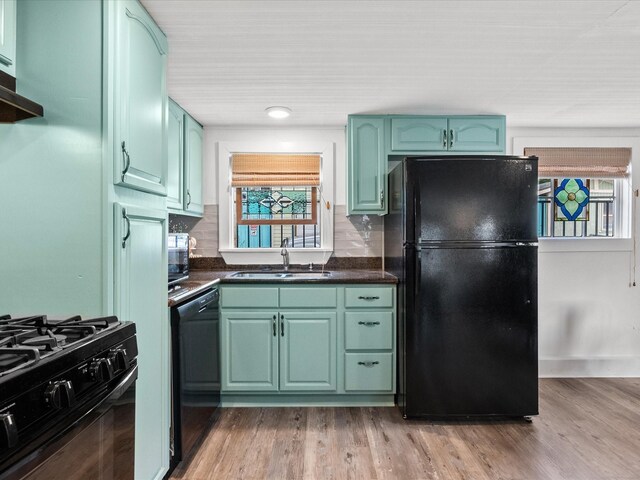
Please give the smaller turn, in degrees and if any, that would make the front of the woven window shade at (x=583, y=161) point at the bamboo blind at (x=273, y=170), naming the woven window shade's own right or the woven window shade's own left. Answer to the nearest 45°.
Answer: approximately 45° to the woven window shade's own right

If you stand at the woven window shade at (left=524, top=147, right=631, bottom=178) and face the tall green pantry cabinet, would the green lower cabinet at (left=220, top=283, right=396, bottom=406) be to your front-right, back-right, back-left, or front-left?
front-right

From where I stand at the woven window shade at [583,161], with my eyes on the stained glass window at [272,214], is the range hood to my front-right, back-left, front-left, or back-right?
front-left

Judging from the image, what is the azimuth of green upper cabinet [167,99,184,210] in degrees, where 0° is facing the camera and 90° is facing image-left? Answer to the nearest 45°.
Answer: approximately 270°

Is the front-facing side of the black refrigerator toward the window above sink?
no

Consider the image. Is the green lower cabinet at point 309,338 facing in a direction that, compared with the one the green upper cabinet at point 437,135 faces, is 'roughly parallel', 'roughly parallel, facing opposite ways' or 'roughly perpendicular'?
roughly parallel

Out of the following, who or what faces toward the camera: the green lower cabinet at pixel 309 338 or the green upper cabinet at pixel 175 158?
the green lower cabinet

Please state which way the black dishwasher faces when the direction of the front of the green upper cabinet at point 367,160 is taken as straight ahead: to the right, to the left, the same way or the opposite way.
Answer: to the left

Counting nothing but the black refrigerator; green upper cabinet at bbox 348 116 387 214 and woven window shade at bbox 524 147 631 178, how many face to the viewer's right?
0

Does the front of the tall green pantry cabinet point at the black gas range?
no

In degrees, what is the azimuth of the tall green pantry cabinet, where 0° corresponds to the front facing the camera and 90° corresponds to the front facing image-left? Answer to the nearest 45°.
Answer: approximately 315°

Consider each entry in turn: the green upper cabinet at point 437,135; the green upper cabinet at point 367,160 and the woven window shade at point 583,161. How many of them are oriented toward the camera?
3

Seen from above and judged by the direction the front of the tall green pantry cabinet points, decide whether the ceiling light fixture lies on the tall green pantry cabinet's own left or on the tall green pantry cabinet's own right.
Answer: on the tall green pantry cabinet's own left

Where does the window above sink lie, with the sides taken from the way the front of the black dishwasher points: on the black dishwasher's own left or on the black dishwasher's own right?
on the black dishwasher's own left

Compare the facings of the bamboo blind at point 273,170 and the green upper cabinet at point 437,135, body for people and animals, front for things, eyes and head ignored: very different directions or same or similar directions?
same or similar directions

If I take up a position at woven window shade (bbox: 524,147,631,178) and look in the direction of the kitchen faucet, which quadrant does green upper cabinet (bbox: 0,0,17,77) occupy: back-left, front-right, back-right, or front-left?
front-left

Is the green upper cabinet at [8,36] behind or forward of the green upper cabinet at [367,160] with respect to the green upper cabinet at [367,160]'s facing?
forward

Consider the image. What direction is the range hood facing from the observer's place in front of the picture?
facing the viewer and to the right of the viewer
